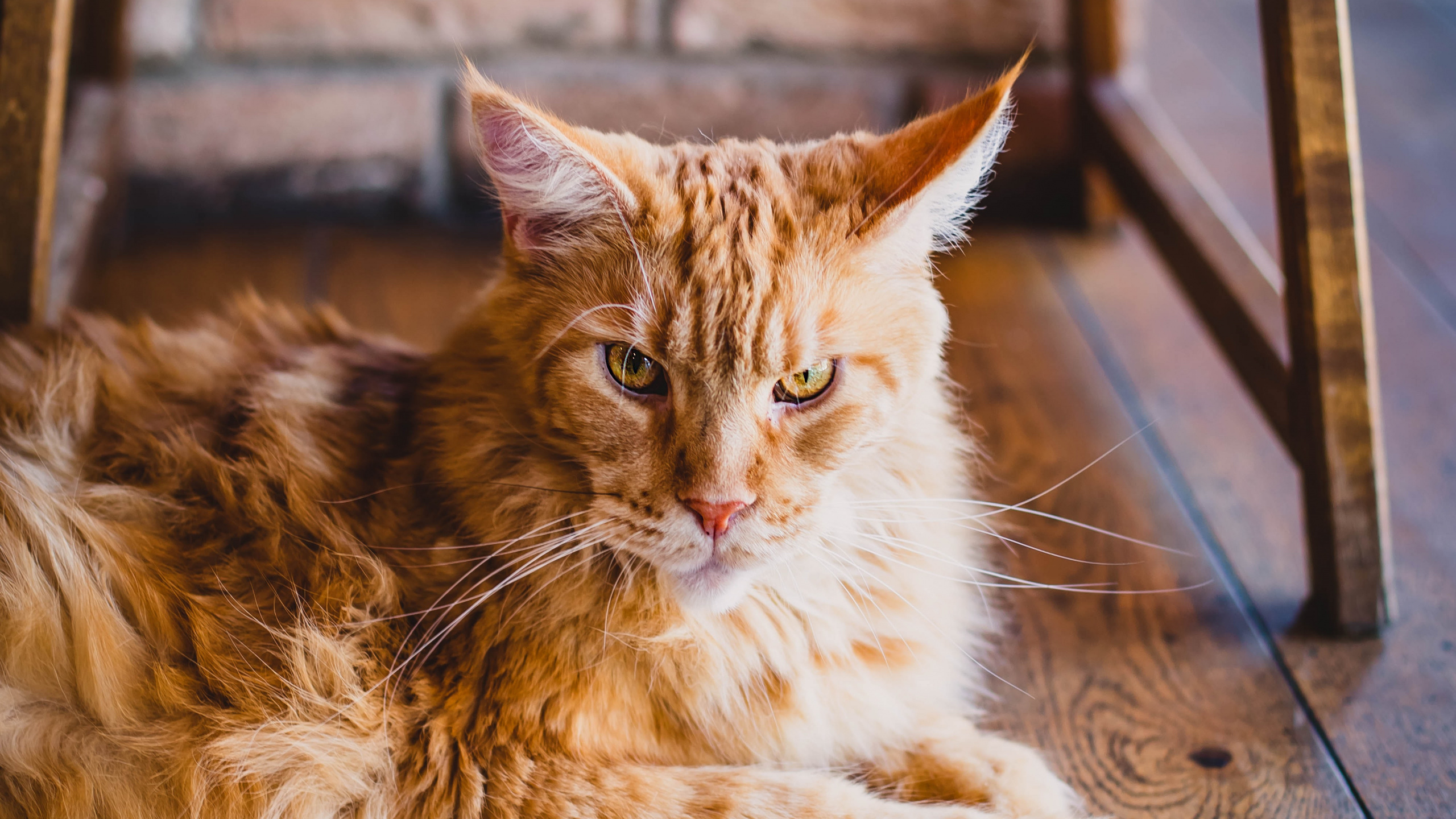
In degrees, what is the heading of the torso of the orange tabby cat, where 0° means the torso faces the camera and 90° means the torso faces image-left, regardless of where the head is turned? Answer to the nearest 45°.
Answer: approximately 315°
